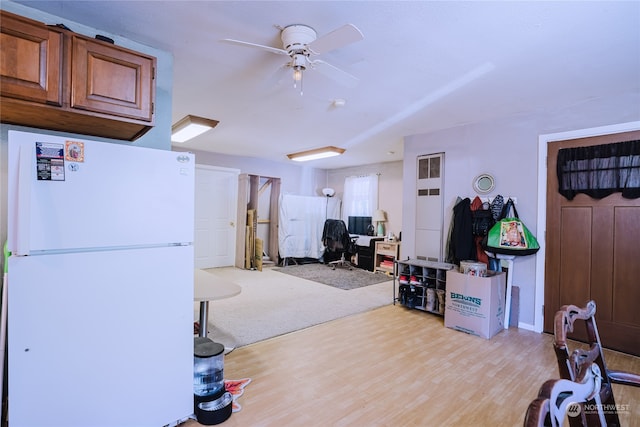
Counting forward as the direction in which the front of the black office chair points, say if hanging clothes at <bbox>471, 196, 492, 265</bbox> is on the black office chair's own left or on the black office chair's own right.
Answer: on the black office chair's own right

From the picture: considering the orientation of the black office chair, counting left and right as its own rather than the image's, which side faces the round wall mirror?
right

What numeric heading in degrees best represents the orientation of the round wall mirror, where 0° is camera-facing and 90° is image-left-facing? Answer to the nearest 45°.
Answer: approximately 0°

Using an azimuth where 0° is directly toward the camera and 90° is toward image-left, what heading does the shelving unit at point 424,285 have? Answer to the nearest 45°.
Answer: approximately 45°

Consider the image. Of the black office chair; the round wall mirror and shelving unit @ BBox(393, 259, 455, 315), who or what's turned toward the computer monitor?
the black office chair

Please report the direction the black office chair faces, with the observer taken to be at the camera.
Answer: facing away from the viewer and to the right of the viewer

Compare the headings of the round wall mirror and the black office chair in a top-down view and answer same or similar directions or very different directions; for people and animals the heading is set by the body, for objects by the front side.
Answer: very different directions

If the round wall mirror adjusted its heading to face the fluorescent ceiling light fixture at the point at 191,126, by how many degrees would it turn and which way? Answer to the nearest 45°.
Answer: approximately 90° to its right

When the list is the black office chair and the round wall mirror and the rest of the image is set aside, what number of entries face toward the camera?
1

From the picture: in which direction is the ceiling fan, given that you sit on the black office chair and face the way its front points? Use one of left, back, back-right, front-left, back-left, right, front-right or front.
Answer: back-right
